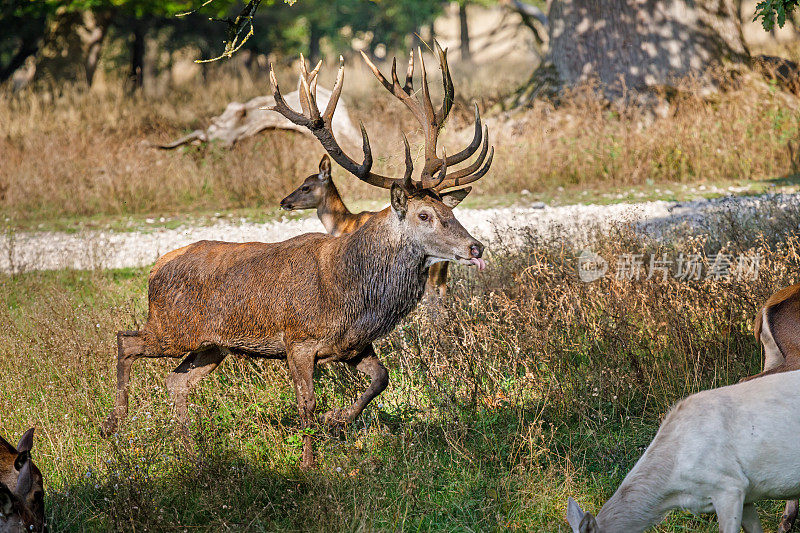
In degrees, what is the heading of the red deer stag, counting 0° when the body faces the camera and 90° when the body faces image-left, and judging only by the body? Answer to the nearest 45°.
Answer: approximately 270°

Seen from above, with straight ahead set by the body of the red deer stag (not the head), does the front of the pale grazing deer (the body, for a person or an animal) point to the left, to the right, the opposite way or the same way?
the opposite way

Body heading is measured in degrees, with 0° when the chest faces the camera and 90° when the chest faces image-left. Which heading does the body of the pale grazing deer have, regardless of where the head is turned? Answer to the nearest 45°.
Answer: approximately 90°

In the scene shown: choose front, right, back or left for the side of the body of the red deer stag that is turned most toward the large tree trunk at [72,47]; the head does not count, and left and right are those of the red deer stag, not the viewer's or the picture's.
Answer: left

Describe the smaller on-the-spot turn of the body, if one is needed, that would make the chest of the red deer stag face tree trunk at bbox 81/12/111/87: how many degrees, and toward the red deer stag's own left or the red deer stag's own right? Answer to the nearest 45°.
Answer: approximately 90° to the red deer stag's own left

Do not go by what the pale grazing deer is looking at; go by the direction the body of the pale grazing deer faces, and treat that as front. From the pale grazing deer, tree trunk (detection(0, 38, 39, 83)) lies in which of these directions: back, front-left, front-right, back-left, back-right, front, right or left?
front-right

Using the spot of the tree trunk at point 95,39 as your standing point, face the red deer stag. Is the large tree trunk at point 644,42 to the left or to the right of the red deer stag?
left

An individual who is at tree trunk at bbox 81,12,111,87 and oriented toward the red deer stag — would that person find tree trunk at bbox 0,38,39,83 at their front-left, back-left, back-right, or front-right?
back-right

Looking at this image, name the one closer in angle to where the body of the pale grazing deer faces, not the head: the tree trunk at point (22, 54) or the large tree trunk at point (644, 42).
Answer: the tree trunk
